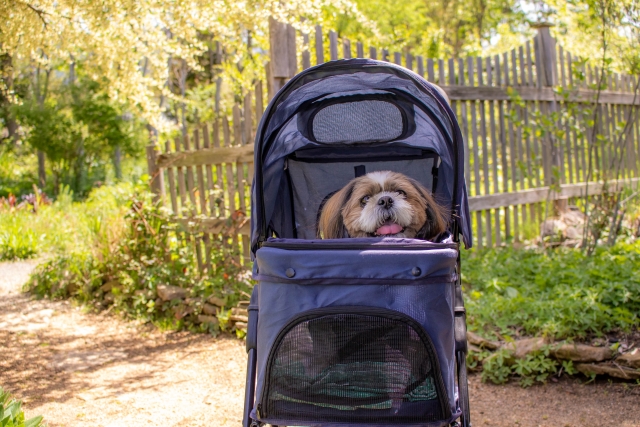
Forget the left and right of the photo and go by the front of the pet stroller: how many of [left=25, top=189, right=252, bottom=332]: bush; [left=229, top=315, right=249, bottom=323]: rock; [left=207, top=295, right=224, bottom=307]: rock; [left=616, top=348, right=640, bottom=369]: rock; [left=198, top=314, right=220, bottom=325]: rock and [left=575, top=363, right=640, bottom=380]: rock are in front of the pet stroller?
0

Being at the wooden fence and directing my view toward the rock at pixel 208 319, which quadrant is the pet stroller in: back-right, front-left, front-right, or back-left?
front-left

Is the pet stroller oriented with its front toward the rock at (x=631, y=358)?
no

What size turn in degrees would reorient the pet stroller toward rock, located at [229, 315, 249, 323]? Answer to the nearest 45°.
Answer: approximately 180°

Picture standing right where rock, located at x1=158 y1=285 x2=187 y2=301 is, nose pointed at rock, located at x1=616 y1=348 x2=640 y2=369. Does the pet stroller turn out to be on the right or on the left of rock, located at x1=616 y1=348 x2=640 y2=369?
right

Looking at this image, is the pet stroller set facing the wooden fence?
no

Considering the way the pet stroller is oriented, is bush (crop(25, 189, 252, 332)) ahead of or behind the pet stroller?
behind

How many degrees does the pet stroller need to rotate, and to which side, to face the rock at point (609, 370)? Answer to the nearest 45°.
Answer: approximately 135° to its left

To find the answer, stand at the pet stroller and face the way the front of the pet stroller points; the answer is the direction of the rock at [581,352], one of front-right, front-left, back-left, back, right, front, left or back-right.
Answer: back-left

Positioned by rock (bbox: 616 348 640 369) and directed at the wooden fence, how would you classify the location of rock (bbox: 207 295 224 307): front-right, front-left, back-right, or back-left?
front-left

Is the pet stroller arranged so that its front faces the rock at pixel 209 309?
no

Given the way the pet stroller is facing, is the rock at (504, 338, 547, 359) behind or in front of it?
behind

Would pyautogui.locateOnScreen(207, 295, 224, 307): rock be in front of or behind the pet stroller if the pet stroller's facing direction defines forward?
behind

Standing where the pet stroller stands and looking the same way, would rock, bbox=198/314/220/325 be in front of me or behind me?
behind

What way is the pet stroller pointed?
toward the camera
